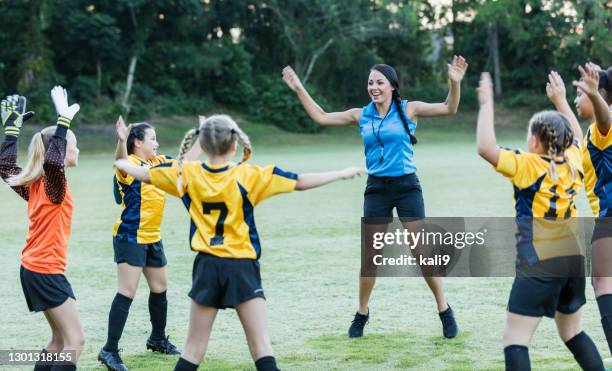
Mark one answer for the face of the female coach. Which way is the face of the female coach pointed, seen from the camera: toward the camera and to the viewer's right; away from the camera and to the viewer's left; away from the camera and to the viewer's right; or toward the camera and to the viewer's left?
toward the camera and to the viewer's left

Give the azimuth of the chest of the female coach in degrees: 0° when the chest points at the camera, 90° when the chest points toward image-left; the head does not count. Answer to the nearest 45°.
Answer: approximately 0°
